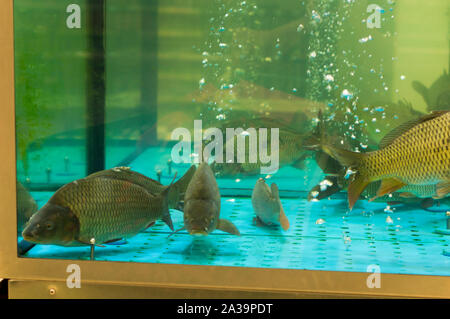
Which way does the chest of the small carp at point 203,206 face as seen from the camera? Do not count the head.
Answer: toward the camera
